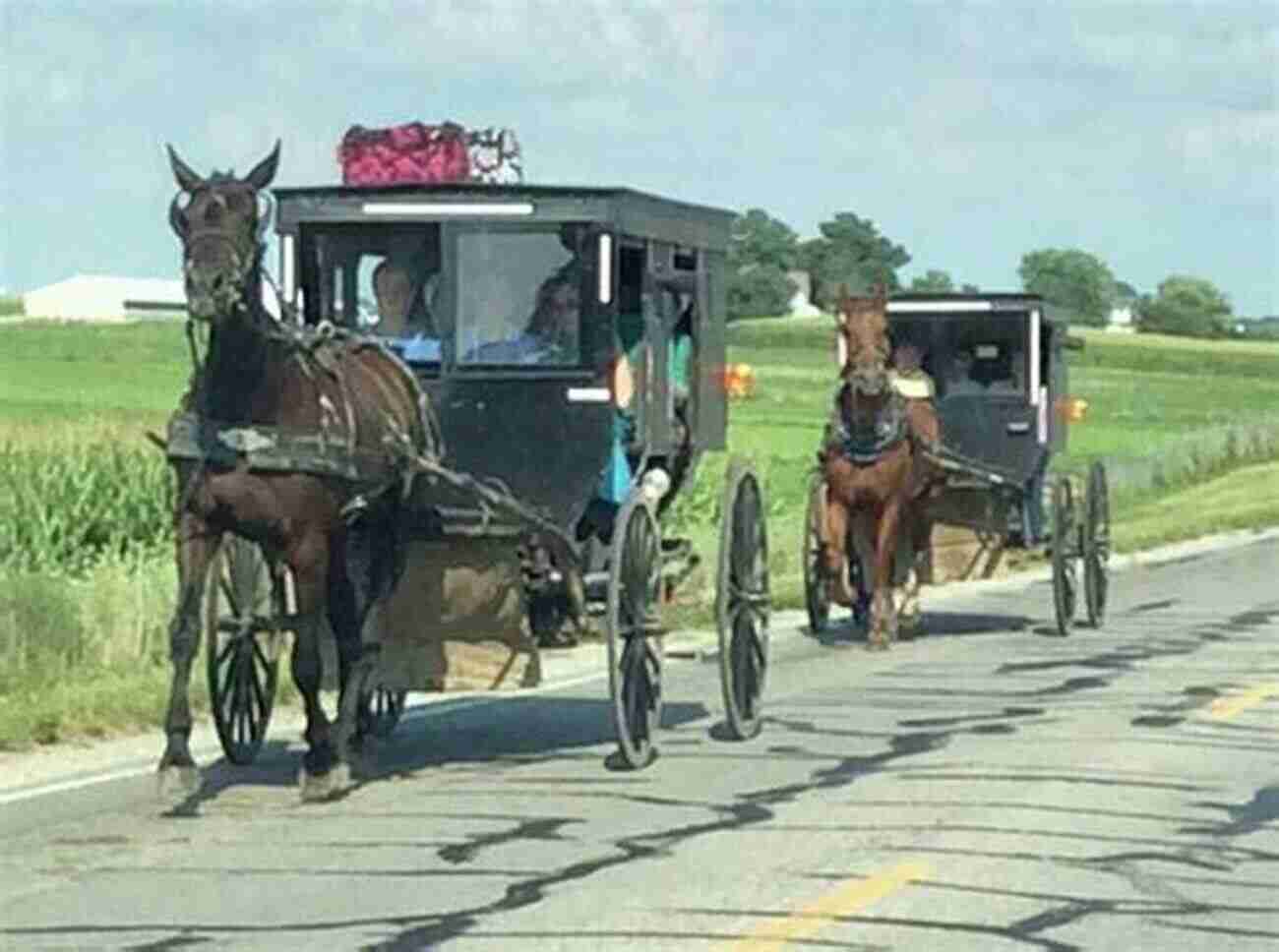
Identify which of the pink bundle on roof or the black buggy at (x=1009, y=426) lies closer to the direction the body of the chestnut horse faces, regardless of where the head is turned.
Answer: the pink bundle on roof

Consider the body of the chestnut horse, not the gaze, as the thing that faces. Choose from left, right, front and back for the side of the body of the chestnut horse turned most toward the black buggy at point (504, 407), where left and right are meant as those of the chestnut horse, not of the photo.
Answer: front

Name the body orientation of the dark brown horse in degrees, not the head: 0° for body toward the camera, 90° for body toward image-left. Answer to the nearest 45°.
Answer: approximately 45°

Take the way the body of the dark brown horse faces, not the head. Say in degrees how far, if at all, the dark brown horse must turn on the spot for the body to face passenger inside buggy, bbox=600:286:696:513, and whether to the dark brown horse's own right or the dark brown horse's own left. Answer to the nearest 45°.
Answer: approximately 180°

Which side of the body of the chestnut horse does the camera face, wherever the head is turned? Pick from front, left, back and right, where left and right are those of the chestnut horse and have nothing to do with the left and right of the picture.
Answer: front

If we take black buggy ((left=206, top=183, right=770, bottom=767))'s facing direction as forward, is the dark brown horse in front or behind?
in front

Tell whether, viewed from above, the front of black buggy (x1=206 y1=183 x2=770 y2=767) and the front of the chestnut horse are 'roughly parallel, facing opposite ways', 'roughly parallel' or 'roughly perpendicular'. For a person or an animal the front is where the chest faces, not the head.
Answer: roughly parallel

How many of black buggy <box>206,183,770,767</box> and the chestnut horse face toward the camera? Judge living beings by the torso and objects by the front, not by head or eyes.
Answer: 2

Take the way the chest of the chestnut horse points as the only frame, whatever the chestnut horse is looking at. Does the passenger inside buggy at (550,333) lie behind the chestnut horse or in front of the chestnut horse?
in front

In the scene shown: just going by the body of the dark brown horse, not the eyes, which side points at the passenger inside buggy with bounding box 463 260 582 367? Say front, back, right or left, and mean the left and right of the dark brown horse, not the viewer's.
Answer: back

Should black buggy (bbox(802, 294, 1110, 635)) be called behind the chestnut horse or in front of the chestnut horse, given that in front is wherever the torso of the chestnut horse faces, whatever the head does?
behind

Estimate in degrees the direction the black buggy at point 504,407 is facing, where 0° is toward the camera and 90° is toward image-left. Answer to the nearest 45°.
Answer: approximately 0°
